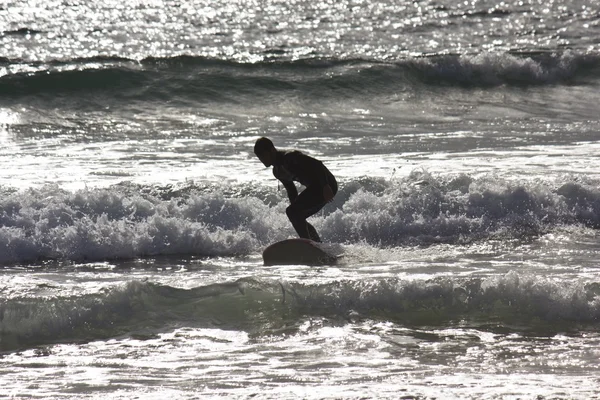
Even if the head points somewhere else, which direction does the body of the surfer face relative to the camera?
to the viewer's left

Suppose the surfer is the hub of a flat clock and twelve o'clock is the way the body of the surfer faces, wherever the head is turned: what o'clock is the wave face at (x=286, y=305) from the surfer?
The wave face is roughly at 9 o'clock from the surfer.

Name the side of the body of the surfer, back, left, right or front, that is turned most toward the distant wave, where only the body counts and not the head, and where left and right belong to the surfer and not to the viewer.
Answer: right
